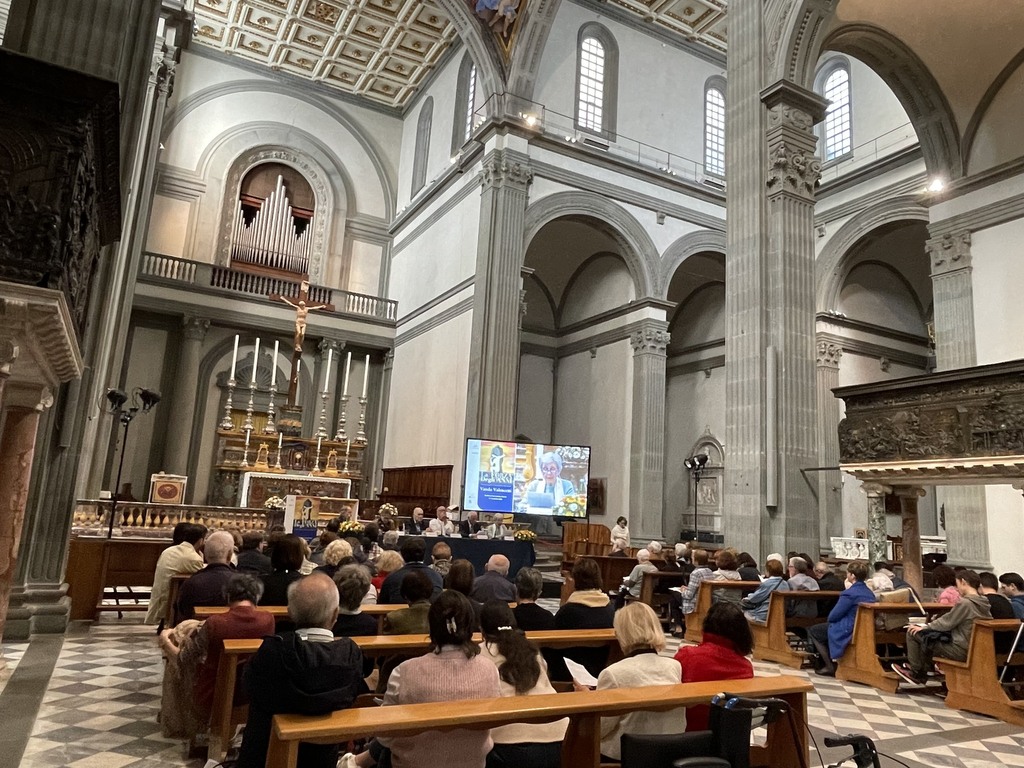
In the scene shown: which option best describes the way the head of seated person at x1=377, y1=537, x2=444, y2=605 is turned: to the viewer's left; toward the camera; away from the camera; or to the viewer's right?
away from the camera

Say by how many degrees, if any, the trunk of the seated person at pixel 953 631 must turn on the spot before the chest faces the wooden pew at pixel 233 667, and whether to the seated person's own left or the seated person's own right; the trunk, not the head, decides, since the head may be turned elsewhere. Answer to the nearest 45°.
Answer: approximately 45° to the seated person's own left

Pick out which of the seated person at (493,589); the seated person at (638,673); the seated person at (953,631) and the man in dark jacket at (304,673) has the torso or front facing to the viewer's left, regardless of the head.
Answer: the seated person at (953,631)

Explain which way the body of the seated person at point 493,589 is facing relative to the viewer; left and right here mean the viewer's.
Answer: facing away from the viewer

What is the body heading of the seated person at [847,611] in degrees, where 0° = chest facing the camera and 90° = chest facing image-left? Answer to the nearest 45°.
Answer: approximately 90°

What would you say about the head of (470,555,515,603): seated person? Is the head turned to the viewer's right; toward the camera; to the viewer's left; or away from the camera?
away from the camera

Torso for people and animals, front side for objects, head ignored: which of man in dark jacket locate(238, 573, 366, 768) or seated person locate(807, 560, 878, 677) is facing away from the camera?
the man in dark jacket

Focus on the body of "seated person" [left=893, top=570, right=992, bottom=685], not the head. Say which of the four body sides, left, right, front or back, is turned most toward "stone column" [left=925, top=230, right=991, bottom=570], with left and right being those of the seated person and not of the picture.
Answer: right

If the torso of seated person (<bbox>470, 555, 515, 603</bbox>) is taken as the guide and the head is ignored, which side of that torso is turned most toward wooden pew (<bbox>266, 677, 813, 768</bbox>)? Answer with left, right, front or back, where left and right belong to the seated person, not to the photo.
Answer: back

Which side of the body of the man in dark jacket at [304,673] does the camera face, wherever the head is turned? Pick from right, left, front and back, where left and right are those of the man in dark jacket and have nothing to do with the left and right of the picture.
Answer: back

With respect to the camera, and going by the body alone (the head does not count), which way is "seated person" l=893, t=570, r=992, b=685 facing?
to the viewer's left

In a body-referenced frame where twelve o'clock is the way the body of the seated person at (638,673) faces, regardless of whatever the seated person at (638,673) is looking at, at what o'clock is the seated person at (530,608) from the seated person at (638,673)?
the seated person at (530,608) is roughly at 11 o'clock from the seated person at (638,673).

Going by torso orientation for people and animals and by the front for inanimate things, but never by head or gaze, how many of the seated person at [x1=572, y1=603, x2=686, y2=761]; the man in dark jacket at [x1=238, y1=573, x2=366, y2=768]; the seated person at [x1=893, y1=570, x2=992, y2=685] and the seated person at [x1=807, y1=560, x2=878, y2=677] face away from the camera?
2

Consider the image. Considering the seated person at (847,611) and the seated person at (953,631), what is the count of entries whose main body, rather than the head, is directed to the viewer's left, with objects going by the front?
2

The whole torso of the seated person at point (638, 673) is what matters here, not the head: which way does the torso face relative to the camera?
away from the camera

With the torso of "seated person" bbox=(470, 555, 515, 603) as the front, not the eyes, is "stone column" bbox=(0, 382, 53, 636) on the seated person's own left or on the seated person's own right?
on the seated person's own left
